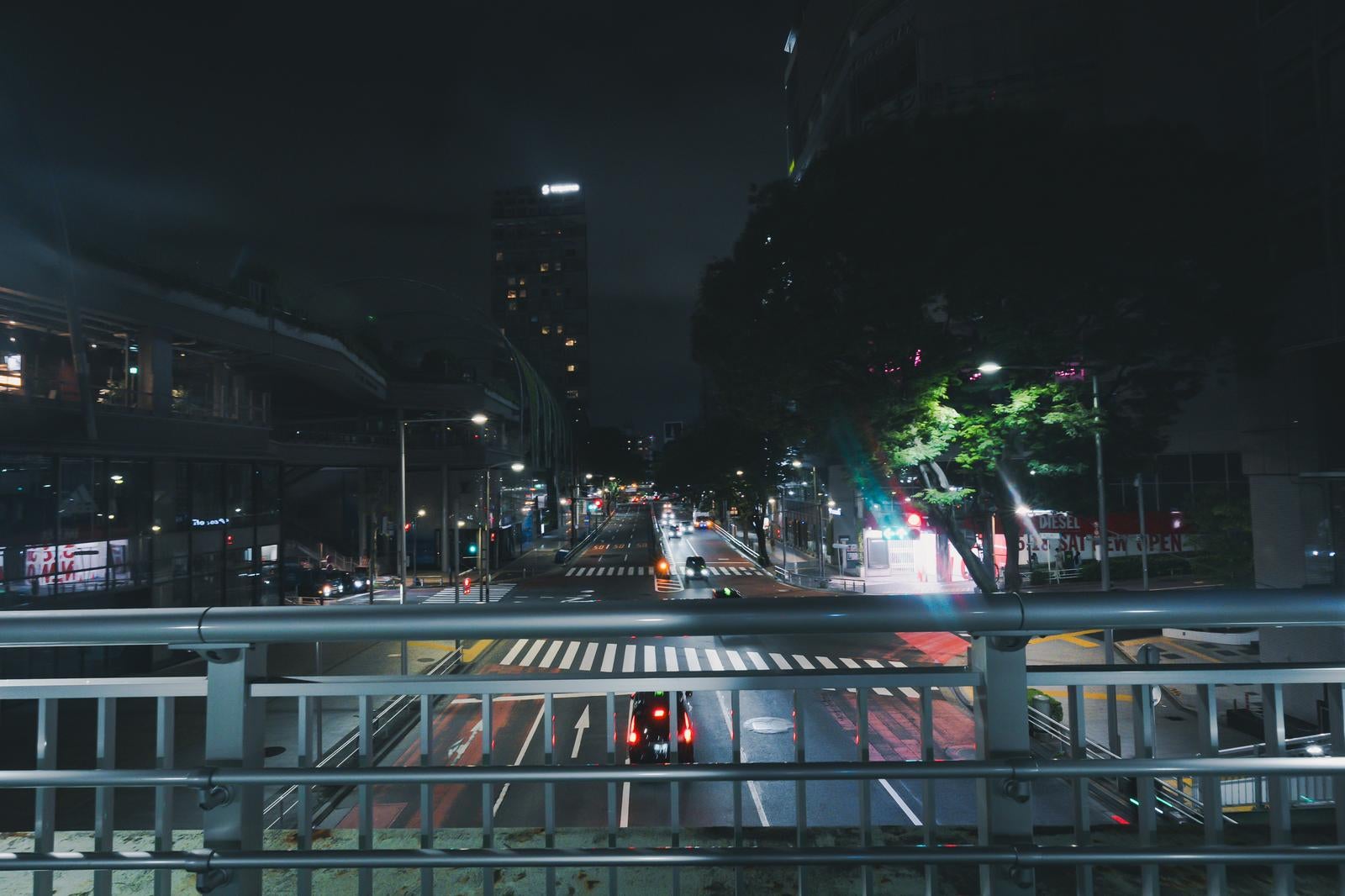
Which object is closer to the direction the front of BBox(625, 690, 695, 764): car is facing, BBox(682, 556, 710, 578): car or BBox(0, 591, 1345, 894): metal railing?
the car

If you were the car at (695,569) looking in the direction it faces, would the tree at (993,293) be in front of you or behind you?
in front

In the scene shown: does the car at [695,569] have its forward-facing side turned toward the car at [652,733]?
yes

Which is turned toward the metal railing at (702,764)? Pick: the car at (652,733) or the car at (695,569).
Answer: the car at (695,569)

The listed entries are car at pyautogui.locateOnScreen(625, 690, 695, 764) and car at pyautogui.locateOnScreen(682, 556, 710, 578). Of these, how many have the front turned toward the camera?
1

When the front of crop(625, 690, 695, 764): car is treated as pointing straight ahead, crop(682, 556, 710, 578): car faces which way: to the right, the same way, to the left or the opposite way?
the opposite way

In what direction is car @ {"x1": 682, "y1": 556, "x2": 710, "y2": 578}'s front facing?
toward the camera

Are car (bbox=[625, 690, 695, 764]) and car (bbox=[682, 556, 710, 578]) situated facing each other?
yes

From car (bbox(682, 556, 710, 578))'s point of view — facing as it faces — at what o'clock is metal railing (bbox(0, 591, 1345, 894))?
The metal railing is roughly at 12 o'clock from the car.

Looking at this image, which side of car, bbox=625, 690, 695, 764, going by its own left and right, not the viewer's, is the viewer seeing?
back

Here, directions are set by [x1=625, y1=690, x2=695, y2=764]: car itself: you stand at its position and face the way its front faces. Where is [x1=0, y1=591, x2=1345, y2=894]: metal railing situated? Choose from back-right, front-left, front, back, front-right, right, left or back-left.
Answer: back

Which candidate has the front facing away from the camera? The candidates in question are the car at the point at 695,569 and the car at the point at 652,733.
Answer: the car at the point at 652,733
